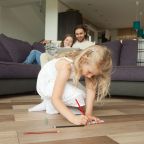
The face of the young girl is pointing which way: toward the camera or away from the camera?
toward the camera

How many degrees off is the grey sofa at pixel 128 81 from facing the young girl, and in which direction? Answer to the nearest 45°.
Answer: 0° — it already faces them

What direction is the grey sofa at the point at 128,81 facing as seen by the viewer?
toward the camera

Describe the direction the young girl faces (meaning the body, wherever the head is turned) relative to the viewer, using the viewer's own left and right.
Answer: facing the viewer and to the right of the viewer

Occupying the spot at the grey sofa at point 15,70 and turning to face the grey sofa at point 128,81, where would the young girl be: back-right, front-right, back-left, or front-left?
front-right

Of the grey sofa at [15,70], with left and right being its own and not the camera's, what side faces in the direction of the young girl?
front

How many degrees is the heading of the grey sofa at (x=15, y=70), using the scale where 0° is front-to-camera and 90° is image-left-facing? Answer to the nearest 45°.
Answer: approximately 0°
